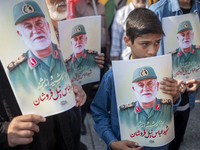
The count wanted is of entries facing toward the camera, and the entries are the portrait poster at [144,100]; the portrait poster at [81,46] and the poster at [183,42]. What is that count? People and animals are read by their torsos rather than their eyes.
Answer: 3

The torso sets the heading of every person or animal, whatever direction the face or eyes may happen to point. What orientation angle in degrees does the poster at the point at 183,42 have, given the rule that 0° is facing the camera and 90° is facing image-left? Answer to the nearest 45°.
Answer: approximately 0°

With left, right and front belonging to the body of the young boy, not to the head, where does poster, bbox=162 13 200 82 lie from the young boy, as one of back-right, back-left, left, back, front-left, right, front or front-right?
left

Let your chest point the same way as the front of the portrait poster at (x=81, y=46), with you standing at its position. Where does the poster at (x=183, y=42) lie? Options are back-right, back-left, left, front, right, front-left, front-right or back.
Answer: left

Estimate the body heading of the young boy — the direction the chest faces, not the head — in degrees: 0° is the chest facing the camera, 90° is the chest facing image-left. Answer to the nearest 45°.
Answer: approximately 315°

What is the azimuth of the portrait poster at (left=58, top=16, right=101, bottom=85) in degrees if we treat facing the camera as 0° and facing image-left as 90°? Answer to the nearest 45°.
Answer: approximately 0°

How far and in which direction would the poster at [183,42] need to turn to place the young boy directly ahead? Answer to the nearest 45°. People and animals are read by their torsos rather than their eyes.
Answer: approximately 45° to its right

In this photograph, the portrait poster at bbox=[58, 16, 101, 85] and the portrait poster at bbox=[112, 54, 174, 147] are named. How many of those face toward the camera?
2

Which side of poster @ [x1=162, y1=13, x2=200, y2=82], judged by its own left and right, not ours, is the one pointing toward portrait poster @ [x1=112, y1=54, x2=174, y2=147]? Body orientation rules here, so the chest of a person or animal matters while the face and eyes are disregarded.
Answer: front

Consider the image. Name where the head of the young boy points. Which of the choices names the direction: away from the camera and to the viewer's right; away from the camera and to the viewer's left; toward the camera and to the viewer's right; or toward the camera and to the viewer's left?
toward the camera and to the viewer's right

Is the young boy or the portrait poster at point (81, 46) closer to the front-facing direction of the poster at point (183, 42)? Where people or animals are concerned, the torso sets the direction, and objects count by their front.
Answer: the young boy
